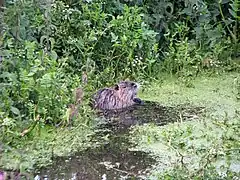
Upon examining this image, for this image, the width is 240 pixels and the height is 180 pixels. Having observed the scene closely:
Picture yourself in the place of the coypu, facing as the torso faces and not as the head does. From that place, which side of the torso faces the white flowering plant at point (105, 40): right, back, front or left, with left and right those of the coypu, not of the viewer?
left

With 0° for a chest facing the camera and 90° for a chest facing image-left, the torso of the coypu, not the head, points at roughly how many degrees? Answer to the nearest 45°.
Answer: approximately 270°

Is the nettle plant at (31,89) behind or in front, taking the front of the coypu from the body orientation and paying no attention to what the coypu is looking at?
behind
